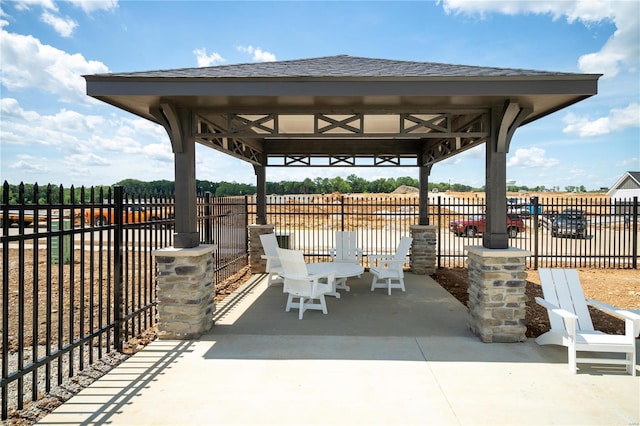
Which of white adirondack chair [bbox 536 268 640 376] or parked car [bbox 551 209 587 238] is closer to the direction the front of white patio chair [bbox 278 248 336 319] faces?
the parked car

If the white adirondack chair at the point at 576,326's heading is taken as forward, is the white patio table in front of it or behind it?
behind

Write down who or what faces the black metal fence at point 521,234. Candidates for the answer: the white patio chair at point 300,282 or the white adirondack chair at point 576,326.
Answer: the white patio chair

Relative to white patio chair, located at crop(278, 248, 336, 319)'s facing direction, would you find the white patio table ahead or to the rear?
ahead

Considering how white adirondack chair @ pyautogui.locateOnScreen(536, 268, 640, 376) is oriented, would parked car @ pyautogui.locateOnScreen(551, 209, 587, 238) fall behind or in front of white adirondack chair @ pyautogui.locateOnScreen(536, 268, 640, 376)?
behind

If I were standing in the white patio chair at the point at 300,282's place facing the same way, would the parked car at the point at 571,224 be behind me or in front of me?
in front

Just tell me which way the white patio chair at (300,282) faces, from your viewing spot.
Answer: facing away from the viewer and to the right of the viewer

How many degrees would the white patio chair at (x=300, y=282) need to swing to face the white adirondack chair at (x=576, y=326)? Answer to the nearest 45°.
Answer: approximately 90° to its right
